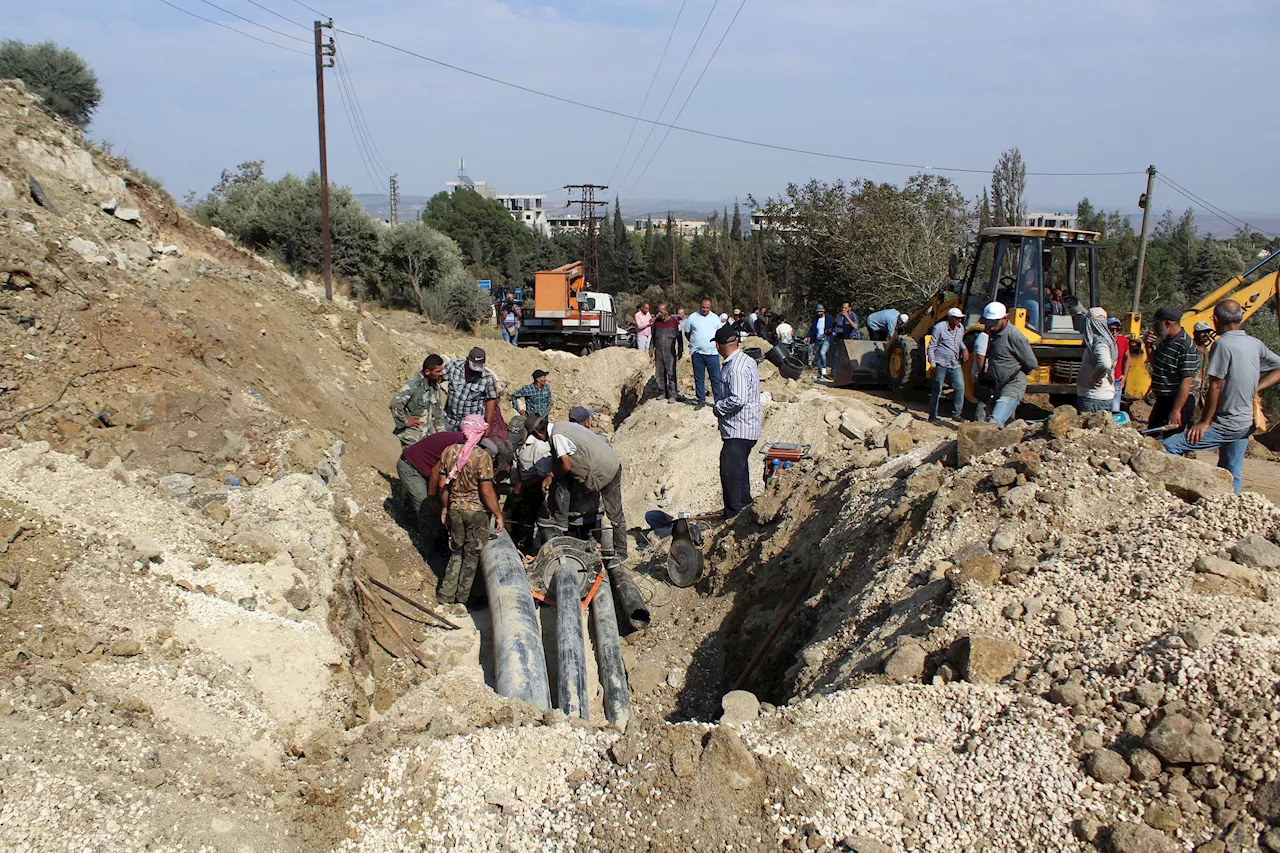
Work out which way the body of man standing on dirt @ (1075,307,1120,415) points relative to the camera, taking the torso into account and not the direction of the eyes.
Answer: to the viewer's left

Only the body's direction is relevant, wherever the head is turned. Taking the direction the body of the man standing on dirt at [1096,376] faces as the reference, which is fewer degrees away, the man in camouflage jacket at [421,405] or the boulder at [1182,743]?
the man in camouflage jacket

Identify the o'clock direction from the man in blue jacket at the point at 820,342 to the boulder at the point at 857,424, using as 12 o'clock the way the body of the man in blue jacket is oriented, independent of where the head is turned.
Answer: The boulder is roughly at 12 o'clock from the man in blue jacket.

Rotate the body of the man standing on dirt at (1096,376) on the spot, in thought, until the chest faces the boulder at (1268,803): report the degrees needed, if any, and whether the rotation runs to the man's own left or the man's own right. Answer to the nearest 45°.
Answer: approximately 90° to the man's own left

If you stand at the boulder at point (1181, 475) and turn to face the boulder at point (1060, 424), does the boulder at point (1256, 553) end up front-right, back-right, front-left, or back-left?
back-left

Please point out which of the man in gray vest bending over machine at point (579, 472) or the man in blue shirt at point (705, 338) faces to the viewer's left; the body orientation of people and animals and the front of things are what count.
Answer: the man in gray vest bending over machine

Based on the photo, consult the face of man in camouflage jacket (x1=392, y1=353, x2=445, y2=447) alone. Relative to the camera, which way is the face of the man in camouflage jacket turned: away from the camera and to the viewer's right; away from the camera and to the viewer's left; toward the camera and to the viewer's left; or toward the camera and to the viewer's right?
toward the camera and to the viewer's right

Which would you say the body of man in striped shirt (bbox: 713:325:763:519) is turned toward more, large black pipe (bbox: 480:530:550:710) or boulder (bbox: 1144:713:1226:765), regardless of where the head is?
the large black pipe

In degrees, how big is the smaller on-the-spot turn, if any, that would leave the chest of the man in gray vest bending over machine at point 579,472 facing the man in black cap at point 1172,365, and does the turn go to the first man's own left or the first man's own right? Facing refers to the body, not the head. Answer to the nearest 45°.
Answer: approximately 180°

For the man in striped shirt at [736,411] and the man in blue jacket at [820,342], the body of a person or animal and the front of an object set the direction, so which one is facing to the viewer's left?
the man in striped shirt

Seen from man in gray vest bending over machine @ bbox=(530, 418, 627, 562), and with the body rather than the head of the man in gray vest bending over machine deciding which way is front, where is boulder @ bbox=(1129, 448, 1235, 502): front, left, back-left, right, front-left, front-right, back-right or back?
back-left

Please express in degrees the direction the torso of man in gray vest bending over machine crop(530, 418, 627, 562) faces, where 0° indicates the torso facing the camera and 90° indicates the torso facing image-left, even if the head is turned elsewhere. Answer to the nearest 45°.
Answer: approximately 90°
